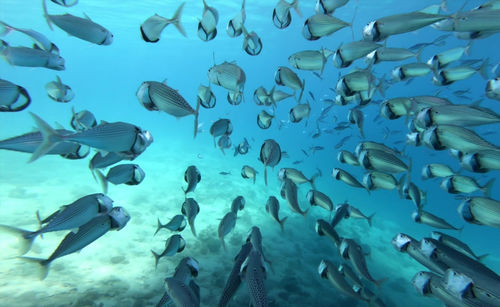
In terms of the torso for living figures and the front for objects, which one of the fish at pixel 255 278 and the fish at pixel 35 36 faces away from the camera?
the fish at pixel 255 278

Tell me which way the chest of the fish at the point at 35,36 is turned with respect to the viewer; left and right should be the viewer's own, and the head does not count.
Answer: facing to the right of the viewer

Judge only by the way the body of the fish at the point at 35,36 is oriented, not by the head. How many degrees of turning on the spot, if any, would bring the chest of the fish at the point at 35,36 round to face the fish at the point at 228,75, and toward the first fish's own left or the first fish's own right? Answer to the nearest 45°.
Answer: approximately 45° to the first fish's own right

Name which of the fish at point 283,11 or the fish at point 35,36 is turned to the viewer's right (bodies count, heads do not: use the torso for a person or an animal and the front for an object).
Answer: the fish at point 35,36

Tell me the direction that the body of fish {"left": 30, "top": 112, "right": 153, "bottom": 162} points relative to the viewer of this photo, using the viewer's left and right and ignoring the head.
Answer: facing to the right of the viewer
